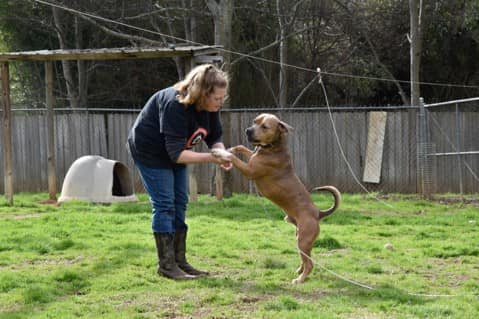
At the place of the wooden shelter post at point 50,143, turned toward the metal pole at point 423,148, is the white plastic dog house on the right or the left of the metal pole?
right

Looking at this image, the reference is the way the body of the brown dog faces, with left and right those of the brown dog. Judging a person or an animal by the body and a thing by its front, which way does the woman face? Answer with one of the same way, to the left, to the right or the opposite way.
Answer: the opposite way

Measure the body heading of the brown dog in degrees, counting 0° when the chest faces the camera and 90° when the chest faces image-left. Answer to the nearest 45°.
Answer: approximately 90°

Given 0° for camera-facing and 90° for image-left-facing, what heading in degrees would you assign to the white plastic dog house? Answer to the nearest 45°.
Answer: approximately 315°

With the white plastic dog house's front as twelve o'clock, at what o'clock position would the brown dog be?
The brown dog is roughly at 1 o'clock from the white plastic dog house.

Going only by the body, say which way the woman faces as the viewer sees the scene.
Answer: to the viewer's right

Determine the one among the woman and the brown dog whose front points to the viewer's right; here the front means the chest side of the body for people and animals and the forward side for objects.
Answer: the woman

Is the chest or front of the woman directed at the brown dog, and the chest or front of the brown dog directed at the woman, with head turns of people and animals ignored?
yes

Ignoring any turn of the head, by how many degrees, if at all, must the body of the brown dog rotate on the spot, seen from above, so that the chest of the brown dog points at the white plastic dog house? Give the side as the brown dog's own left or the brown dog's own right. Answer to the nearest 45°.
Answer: approximately 45° to the brown dog's own right

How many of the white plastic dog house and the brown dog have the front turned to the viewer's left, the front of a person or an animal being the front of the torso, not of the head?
1

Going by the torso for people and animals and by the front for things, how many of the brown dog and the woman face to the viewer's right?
1

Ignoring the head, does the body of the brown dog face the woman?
yes
